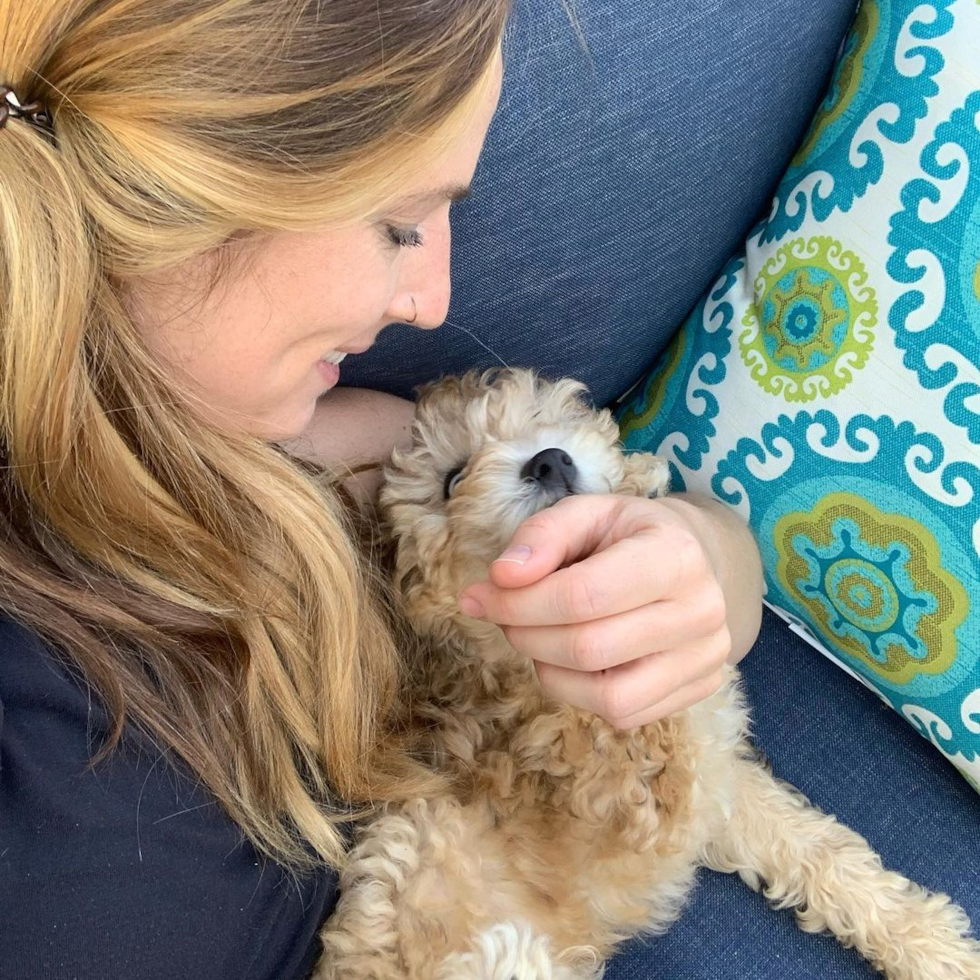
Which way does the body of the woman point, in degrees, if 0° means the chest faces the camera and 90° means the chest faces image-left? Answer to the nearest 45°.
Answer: approximately 270°

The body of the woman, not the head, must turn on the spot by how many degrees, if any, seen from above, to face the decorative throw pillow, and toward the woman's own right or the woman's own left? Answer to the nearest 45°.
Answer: approximately 45° to the woman's own left

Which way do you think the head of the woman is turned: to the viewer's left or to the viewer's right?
to the viewer's right
